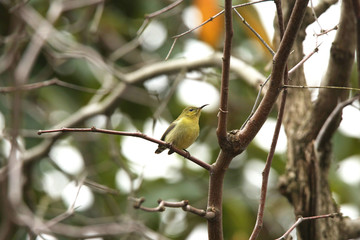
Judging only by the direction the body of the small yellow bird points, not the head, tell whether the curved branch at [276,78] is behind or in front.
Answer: in front

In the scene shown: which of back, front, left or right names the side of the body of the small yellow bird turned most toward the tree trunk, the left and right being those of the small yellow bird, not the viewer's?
left

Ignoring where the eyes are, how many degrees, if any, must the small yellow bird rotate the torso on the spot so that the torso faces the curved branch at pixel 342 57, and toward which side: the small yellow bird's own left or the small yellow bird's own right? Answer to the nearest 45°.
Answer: approximately 90° to the small yellow bird's own left

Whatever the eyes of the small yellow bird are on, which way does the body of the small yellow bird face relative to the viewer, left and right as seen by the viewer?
facing the viewer and to the right of the viewer

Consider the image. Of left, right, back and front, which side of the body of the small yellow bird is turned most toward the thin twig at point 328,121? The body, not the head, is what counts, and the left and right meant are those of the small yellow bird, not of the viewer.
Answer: left

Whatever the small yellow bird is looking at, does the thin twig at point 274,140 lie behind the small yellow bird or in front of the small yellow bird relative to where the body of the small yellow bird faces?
in front
